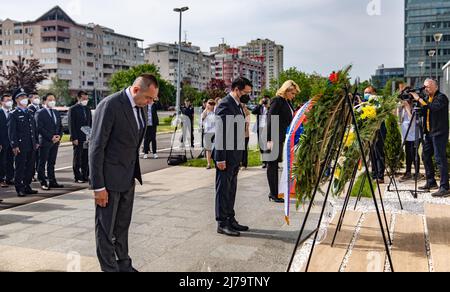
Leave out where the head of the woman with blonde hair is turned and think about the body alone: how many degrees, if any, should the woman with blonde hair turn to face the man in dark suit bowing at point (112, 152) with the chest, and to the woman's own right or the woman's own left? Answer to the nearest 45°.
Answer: approximately 90° to the woman's own right

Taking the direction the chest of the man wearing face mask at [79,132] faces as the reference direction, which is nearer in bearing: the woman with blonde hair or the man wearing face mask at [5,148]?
the woman with blonde hair

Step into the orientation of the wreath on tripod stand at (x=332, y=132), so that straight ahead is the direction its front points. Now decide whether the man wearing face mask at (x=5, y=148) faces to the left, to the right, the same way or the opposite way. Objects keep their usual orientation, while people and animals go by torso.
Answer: the opposite way

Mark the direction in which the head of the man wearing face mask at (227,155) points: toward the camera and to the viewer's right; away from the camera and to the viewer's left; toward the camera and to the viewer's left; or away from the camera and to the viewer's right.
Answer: toward the camera and to the viewer's right

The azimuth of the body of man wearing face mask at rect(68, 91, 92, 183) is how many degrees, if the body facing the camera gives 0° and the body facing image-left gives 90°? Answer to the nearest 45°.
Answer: approximately 315°

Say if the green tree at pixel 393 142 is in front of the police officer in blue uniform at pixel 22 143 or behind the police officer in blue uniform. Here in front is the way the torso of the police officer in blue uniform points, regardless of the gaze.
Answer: in front

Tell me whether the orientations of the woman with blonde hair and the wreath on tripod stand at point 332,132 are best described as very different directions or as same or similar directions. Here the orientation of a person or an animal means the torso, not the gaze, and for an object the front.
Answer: very different directions

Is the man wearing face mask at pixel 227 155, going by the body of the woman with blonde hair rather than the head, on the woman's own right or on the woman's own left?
on the woman's own right

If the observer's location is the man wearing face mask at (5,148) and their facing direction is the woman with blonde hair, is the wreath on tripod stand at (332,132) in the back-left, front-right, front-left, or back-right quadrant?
front-right

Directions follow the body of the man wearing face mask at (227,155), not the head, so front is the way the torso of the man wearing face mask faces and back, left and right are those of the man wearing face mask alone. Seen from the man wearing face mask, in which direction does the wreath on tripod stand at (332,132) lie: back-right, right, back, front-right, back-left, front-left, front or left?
front-right
